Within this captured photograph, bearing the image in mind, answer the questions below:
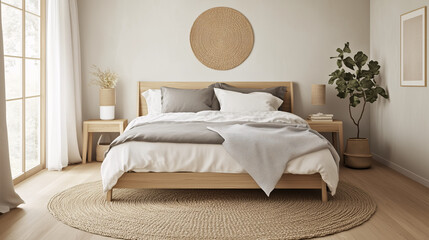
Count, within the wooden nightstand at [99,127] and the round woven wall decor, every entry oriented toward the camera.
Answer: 2

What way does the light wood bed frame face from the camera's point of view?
toward the camera

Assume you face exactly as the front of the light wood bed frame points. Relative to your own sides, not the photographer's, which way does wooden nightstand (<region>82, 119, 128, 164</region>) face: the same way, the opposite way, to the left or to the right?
the same way

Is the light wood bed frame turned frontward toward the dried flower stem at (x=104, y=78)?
no

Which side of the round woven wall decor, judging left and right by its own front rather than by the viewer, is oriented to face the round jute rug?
front

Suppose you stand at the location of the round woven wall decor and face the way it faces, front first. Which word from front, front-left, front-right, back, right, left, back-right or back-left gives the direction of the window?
front-right

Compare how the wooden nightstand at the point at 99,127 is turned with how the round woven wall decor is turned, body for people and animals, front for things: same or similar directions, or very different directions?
same or similar directions

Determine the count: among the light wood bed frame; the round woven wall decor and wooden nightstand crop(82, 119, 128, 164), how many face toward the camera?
3

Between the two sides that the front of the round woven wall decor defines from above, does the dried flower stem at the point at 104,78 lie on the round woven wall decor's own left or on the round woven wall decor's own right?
on the round woven wall decor's own right

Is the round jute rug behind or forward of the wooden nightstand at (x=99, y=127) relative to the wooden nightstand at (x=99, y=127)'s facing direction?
forward

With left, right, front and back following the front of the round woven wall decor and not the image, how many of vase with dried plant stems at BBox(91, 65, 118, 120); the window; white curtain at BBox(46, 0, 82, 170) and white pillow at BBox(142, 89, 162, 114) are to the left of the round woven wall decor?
0

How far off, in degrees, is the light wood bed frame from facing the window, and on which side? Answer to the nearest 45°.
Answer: approximately 135° to its right

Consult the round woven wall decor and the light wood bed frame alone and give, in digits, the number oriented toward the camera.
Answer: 2

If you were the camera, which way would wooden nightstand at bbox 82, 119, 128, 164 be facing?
facing the viewer

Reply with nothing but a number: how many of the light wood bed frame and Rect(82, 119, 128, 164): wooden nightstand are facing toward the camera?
2

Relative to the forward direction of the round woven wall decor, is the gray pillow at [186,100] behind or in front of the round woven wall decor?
in front

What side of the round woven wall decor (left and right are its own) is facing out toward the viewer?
front

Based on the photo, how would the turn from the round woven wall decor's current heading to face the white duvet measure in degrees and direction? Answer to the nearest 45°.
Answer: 0° — it already faces it
